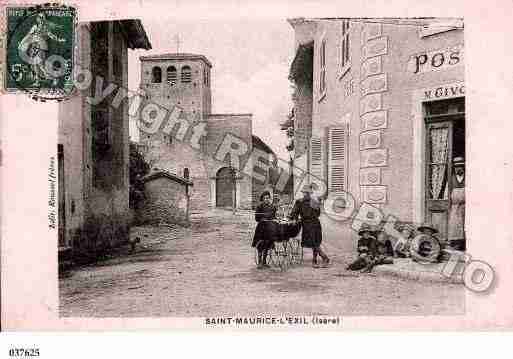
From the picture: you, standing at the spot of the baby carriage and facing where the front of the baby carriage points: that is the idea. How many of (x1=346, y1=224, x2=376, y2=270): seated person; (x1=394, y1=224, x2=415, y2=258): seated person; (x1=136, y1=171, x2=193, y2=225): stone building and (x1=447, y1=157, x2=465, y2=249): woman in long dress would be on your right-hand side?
1

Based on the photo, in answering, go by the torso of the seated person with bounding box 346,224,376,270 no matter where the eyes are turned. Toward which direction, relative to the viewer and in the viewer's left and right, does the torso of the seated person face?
facing the viewer and to the left of the viewer

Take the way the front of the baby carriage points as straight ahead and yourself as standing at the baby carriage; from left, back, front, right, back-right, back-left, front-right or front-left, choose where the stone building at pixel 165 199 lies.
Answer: right
